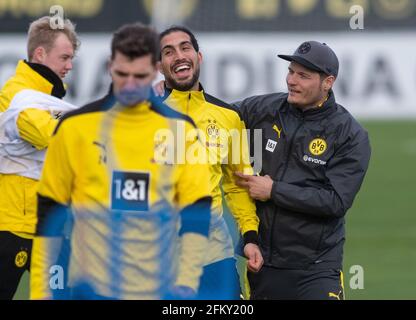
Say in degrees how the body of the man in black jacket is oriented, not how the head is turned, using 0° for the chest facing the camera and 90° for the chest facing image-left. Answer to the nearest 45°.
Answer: approximately 45°

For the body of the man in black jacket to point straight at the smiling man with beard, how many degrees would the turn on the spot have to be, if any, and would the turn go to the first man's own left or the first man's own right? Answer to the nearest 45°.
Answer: approximately 45° to the first man's own right
